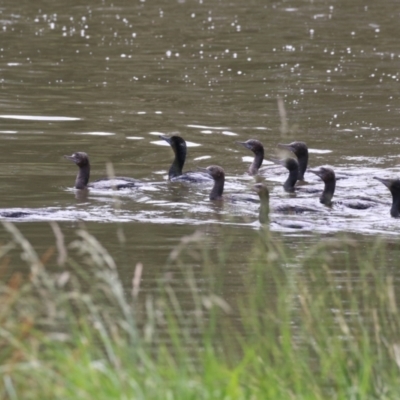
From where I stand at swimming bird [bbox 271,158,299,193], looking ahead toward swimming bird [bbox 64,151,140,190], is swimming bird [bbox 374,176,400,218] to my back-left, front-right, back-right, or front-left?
back-left

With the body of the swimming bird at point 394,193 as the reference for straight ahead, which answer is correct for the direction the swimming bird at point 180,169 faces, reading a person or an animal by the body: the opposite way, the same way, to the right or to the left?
the same way

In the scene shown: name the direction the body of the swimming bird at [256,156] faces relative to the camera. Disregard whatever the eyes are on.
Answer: to the viewer's left

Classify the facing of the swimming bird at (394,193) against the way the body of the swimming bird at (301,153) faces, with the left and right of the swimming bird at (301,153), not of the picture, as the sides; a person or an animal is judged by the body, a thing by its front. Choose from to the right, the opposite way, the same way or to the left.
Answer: the same way

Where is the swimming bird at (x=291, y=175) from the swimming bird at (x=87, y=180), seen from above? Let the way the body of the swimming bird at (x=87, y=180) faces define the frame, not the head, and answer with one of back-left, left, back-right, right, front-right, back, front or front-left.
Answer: back

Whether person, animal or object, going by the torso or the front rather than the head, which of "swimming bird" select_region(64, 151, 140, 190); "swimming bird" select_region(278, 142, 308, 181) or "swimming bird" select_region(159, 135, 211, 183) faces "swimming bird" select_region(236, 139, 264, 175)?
"swimming bird" select_region(278, 142, 308, 181)

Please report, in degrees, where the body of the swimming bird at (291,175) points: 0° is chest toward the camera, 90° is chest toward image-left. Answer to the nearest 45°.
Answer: approximately 90°

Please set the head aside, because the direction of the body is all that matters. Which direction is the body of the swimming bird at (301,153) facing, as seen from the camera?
to the viewer's left

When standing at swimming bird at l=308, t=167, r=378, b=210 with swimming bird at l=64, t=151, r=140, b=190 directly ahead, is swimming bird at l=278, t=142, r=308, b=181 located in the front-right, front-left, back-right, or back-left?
front-right

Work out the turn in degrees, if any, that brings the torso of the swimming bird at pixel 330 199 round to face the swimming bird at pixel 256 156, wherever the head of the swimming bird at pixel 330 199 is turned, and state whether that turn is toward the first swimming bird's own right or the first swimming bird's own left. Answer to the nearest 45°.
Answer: approximately 45° to the first swimming bird's own right

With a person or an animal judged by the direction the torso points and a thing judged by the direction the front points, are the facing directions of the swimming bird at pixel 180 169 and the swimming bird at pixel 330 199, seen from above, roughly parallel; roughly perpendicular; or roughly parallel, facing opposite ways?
roughly parallel

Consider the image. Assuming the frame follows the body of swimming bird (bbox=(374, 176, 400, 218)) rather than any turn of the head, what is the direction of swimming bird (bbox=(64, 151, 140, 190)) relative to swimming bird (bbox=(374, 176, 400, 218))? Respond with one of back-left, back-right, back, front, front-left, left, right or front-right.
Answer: front

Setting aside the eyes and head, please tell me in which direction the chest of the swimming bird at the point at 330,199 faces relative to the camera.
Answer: to the viewer's left

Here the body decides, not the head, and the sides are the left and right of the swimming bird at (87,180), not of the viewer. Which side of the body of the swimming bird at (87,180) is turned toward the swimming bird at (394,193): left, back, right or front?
back

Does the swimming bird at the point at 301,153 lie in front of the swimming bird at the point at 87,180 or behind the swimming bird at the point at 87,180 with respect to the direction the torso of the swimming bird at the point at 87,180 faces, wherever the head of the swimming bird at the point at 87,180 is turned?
behind
